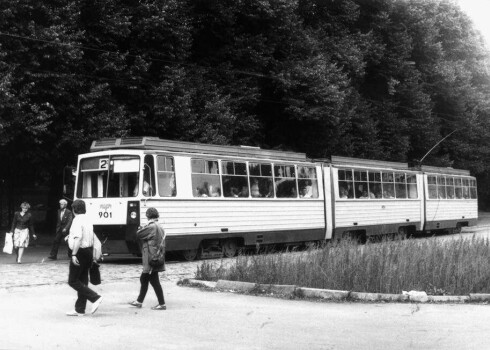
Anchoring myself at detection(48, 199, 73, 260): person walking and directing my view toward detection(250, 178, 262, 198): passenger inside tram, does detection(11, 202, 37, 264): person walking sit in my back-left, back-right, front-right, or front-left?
back-right

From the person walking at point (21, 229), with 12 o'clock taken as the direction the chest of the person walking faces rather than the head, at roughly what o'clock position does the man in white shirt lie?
The man in white shirt is roughly at 12 o'clock from the person walking.

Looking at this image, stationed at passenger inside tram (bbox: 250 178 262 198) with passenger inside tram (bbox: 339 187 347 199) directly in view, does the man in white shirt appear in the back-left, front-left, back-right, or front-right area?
back-right

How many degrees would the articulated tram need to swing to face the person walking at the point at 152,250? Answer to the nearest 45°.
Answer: approximately 45° to its left

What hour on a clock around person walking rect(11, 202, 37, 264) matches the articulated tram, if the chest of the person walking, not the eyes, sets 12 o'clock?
The articulated tram is roughly at 9 o'clock from the person walking.

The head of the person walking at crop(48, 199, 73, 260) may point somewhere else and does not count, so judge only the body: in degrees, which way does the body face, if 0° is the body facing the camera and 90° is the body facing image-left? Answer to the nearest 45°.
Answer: approximately 45°

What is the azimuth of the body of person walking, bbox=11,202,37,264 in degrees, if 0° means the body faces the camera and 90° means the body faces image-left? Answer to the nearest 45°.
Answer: approximately 0°

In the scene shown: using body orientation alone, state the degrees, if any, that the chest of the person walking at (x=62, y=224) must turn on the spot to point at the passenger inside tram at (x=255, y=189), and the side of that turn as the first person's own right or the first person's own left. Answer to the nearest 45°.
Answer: approximately 135° to the first person's own left
